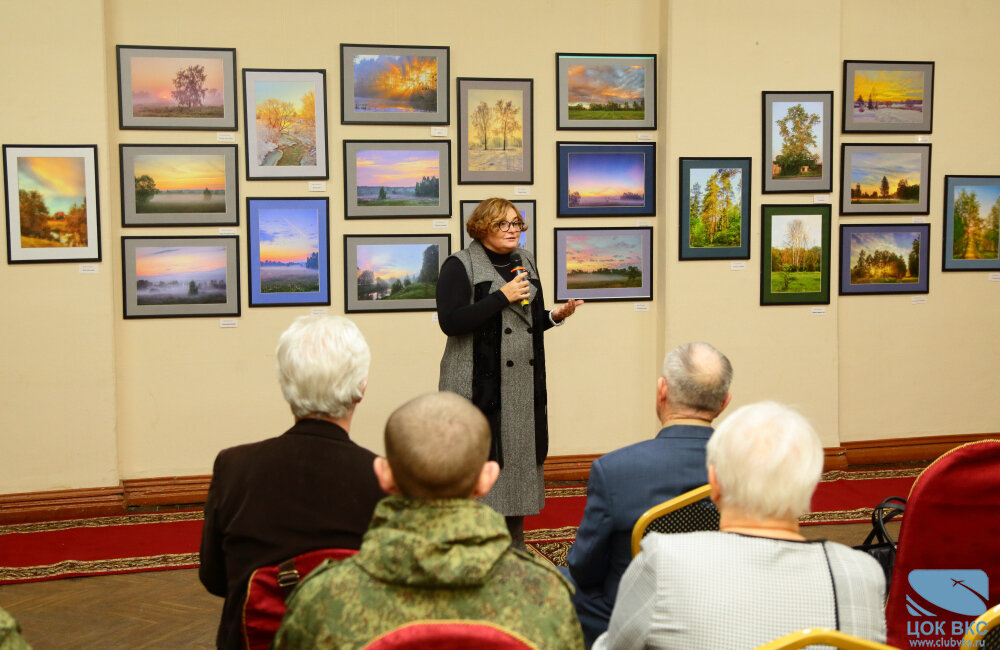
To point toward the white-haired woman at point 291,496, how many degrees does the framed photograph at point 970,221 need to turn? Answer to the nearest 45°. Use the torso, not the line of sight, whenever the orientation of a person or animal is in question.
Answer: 0° — it already faces them

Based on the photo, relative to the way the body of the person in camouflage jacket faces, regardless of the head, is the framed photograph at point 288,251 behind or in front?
in front

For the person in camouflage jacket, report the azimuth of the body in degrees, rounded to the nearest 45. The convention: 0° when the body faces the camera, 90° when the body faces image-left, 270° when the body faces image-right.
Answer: approximately 180°

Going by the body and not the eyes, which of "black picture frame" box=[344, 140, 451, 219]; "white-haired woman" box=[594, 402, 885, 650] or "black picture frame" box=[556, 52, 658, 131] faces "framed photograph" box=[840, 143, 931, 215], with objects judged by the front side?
the white-haired woman

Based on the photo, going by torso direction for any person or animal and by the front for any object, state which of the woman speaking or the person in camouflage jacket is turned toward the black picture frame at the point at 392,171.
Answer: the person in camouflage jacket

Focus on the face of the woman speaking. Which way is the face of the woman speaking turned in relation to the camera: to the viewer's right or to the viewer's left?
to the viewer's right

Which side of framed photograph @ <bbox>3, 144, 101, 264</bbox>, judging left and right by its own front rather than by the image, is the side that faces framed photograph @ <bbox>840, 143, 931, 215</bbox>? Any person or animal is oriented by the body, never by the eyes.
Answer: left

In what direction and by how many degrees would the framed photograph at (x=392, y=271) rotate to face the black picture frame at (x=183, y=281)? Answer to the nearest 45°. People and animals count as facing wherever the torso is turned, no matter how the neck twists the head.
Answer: approximately 90° to its right

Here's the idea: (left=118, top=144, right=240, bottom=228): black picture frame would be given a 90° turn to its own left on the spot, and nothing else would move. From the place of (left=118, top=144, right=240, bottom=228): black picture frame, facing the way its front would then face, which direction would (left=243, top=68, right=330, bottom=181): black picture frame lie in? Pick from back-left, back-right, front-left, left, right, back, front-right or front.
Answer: front

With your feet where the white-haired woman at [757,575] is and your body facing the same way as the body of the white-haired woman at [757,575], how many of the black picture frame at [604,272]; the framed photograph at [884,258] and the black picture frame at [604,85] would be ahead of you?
3

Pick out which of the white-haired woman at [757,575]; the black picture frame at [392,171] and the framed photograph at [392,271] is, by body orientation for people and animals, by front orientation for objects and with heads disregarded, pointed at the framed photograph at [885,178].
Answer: the white-haired woman

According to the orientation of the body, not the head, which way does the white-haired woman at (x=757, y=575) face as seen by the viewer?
away from the camera

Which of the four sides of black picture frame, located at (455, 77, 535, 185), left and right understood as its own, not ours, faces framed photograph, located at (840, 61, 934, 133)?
left

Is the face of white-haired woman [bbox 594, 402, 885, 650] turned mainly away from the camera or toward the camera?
away from the camera

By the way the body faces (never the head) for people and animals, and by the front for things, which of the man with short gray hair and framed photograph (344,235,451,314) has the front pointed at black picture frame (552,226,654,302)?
the man with short gray hair
